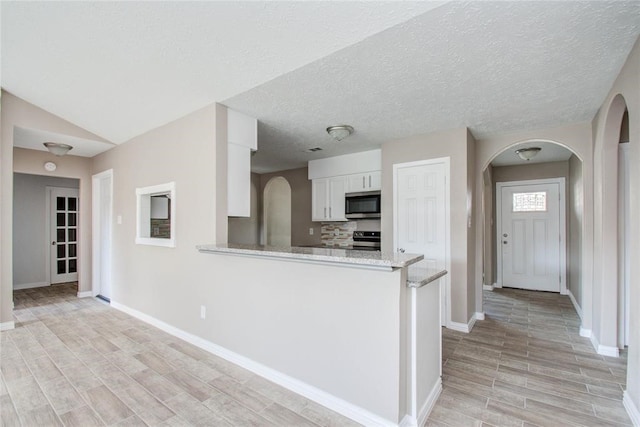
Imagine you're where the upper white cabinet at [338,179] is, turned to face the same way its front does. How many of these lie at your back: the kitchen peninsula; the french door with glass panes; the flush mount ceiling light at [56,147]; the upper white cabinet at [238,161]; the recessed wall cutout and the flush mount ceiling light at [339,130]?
0

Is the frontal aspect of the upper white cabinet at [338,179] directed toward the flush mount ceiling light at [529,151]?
no

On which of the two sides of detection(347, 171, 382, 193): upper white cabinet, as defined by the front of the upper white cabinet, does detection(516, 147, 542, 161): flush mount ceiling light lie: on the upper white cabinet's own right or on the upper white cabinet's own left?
on the upper white cabinet's own left

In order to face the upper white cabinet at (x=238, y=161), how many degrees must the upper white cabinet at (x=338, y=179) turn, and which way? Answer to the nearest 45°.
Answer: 0° — it already faces it

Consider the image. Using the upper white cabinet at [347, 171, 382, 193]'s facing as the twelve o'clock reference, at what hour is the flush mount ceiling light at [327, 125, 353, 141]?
The flush mount ceiling light is roughly at 11 o'clock from the upper white cabinet.

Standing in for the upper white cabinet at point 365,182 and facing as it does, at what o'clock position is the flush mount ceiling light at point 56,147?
The flush mount ceiling light is roughly at 1 o'clock from the upper white cabinet.

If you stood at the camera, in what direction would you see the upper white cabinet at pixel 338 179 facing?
facing the viewer and to the left of the viewer

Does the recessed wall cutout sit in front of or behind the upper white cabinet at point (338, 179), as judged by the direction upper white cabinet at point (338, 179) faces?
in front

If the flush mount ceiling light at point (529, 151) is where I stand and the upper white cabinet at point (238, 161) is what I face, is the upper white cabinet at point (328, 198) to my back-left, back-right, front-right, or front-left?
front-right

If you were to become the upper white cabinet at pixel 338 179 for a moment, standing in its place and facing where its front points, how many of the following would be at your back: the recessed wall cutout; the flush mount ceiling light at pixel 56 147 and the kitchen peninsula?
0

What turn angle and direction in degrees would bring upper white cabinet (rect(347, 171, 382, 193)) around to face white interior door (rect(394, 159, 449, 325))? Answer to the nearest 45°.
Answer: approximately 90° to its left

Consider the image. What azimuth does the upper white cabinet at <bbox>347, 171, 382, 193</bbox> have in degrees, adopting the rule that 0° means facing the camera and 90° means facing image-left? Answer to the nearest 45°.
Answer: approximately 45°

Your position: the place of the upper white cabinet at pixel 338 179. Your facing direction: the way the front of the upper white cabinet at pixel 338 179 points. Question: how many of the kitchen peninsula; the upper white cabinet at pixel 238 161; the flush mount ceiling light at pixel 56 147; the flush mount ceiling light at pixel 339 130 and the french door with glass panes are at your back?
0

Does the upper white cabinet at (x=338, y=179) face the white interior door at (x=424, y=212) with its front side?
no

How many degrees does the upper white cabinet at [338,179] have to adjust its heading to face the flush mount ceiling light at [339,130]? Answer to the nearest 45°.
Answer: approximately 45° to its left
